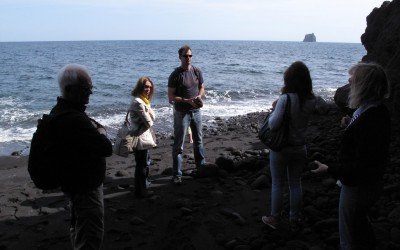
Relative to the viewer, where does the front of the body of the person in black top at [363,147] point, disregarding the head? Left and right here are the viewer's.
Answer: facing to the left of the viewer

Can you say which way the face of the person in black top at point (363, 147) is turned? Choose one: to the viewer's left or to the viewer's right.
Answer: to the viewer's left

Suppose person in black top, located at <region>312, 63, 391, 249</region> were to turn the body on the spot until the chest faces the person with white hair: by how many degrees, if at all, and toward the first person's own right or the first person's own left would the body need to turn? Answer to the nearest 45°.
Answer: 0° — they already face them

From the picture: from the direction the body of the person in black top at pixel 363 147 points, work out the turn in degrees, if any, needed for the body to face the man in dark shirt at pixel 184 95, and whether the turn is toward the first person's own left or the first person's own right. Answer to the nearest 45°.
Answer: approximately 45° to the first person's own right

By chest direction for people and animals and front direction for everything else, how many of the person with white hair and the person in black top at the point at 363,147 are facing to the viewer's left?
1

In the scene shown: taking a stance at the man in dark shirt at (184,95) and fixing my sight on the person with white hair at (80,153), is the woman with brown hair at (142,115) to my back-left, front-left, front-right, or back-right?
front-right

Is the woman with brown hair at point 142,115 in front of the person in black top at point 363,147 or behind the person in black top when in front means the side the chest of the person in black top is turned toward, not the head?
in front

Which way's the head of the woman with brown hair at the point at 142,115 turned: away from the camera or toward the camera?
toward the camera

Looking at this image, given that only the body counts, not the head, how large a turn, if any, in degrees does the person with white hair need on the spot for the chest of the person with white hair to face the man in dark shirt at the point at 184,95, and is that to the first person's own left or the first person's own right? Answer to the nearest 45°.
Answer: approximately 45° to the first person's own left
